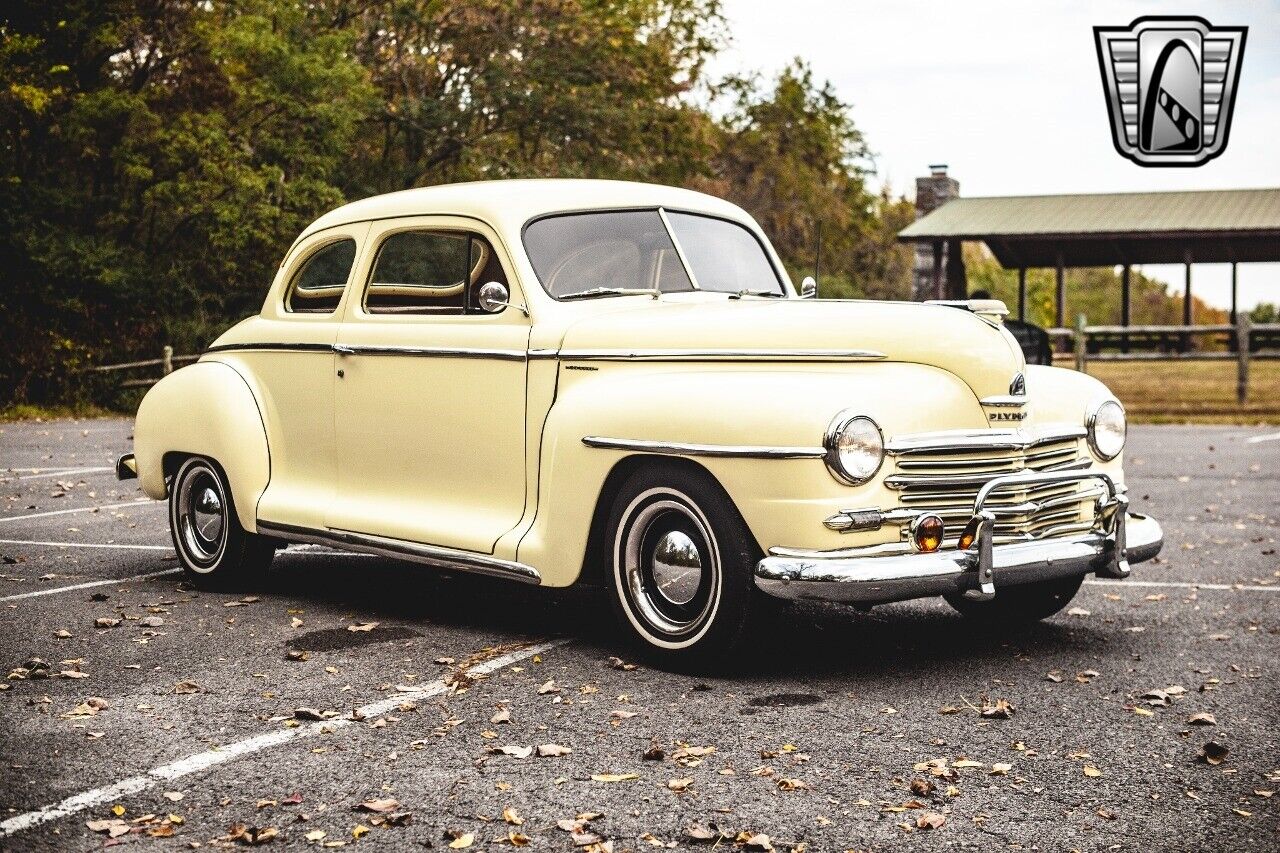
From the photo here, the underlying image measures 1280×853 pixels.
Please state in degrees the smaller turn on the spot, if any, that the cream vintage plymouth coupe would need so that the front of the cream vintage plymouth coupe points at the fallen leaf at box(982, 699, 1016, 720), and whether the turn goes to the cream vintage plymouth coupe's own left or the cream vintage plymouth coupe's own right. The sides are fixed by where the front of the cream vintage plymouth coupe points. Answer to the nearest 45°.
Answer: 0° — it already faces it

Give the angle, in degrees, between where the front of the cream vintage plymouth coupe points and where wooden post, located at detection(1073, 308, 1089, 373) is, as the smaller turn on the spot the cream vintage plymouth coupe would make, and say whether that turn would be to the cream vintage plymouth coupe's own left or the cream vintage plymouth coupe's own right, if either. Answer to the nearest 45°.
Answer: approximately 135° to the cream vintage plymouth coupe's own left

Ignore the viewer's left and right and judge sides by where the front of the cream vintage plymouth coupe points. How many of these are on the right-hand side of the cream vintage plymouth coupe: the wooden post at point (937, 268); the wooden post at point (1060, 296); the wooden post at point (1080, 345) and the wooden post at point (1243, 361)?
0

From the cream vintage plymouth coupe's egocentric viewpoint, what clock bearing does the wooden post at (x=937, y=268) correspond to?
The wooden post is roughly at 8 o'clock from the cream vintage plymouth coupe.

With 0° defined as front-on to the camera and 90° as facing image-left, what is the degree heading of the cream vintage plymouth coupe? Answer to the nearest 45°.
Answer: approximately 315°

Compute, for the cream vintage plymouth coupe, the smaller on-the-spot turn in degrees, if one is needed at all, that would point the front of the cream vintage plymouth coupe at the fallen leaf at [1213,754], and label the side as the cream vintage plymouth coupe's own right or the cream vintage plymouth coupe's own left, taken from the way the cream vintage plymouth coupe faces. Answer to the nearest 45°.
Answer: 0° — it already faces it

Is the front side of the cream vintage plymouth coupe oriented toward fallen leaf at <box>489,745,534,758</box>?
no

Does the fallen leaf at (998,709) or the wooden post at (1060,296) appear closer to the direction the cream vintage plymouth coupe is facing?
the fallen leaf

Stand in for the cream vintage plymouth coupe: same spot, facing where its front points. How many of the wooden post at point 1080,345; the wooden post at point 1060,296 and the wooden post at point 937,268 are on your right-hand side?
0

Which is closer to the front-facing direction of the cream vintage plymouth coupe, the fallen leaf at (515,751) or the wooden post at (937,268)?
the fallen leaf

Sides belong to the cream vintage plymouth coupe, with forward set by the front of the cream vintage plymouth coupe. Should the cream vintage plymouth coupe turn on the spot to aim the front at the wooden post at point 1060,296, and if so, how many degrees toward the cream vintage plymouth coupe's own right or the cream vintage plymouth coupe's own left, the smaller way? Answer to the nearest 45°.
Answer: approximately 135° to the cream vintage plymouth coupe's own left

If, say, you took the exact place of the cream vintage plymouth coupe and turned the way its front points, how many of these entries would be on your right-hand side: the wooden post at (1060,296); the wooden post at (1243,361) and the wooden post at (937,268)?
0

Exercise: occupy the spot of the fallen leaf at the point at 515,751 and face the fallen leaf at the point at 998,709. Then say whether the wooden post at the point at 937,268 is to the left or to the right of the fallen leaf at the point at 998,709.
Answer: left

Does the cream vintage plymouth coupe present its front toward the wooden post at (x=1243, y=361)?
no

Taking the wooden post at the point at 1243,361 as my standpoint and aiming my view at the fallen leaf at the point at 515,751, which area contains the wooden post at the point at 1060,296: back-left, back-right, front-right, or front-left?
back-right
